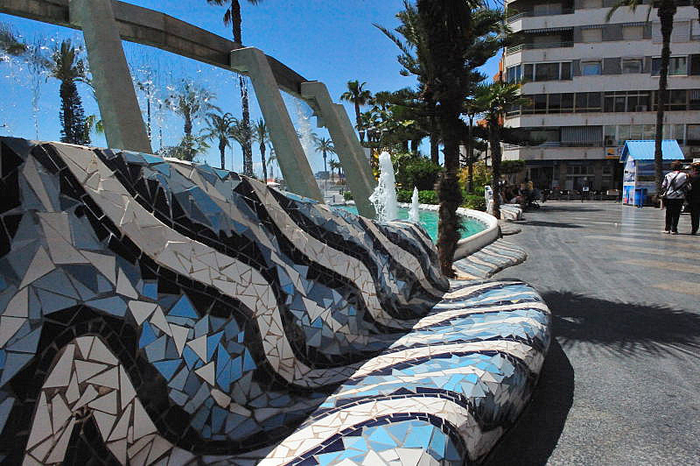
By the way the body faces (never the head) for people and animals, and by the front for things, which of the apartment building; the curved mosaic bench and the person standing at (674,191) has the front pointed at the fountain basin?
the apartment building

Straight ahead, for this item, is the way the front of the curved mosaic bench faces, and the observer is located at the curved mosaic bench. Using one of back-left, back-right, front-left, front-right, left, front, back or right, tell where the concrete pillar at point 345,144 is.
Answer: back-left

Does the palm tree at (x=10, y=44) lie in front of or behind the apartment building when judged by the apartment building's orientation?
in front

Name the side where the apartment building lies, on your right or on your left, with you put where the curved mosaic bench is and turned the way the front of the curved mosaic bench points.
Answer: on your left

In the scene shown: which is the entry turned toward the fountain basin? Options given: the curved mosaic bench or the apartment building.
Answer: the apartment building

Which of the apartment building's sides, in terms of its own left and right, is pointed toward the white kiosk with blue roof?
front

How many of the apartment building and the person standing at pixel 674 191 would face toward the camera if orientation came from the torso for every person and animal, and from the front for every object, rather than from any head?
1

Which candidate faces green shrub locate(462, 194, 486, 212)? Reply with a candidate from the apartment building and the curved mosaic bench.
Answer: the apartment building

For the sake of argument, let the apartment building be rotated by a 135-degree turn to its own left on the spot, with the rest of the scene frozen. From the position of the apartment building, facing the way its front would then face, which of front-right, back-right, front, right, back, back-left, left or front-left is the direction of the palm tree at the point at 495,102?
back-right

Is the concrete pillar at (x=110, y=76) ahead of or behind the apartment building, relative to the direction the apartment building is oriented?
ahead

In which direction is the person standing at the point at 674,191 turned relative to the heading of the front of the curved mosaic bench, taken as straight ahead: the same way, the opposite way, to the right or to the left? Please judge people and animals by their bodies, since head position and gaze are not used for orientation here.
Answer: to the left

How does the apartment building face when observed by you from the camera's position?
facing the viewer

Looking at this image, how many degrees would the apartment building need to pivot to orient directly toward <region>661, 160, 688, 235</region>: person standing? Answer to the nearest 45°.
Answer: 0° — it already faces them
